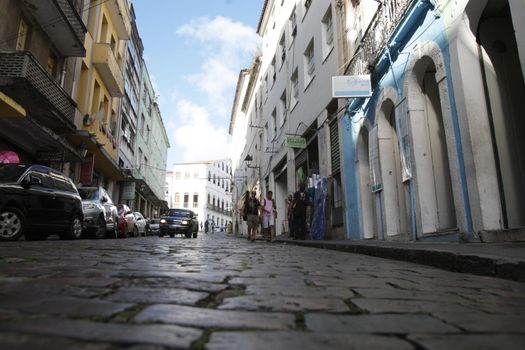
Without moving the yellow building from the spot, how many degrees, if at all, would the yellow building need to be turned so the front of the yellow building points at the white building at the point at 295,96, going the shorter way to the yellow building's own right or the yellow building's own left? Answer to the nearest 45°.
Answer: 0° — it already faces it

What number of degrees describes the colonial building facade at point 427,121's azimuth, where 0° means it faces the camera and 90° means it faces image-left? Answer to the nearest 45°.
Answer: approximately 45°

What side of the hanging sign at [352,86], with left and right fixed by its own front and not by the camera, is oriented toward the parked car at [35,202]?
right

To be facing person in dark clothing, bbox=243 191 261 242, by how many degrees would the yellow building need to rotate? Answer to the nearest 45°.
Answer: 0° — it already faces them

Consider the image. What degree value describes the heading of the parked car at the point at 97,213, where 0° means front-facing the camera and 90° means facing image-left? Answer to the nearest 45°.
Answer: approximately 45°

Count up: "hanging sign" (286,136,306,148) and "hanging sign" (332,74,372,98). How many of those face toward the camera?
2

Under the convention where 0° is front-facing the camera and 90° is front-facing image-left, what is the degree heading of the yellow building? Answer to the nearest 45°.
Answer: approximately 315°

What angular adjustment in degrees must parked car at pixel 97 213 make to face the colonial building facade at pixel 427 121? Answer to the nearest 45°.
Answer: approximately 90° to its left

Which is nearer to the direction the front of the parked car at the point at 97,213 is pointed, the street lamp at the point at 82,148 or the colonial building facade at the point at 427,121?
the colonial building facade
